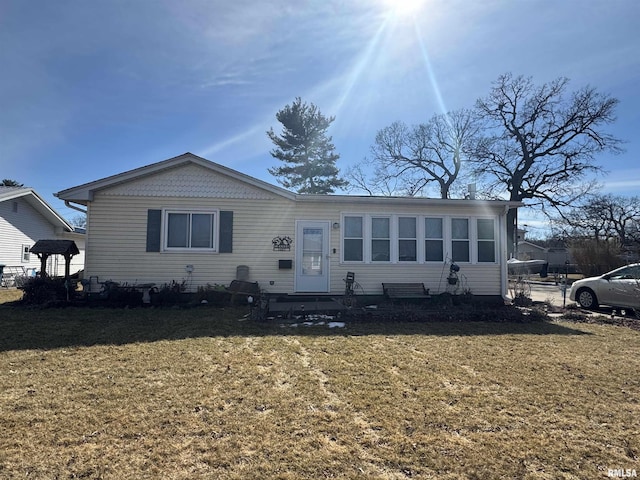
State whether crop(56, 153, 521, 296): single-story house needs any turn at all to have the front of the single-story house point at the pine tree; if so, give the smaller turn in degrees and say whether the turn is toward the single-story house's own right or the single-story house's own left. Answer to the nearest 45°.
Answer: approximately 180°

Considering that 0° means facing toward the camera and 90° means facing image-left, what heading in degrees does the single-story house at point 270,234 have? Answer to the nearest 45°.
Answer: approximately 0°

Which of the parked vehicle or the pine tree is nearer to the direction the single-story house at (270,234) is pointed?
the parked vehicle

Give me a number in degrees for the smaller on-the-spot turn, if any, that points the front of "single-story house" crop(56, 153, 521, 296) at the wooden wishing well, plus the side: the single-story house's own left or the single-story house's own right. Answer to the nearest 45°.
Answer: approximately 90° to the single-story house's own right

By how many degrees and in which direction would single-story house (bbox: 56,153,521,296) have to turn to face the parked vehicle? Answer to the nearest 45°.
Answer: approximately 90° to its left

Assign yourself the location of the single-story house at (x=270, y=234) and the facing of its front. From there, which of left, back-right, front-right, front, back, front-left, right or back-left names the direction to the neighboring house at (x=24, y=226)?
back-right

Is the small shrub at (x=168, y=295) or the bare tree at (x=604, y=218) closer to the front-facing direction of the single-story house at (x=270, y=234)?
the small shrub

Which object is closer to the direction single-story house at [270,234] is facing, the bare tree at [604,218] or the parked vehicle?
the parked vehicle

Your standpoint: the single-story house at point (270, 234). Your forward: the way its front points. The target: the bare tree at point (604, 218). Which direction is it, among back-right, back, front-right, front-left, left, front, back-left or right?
back-left

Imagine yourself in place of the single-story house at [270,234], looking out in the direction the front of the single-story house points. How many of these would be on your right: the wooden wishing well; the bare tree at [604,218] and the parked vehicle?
1
